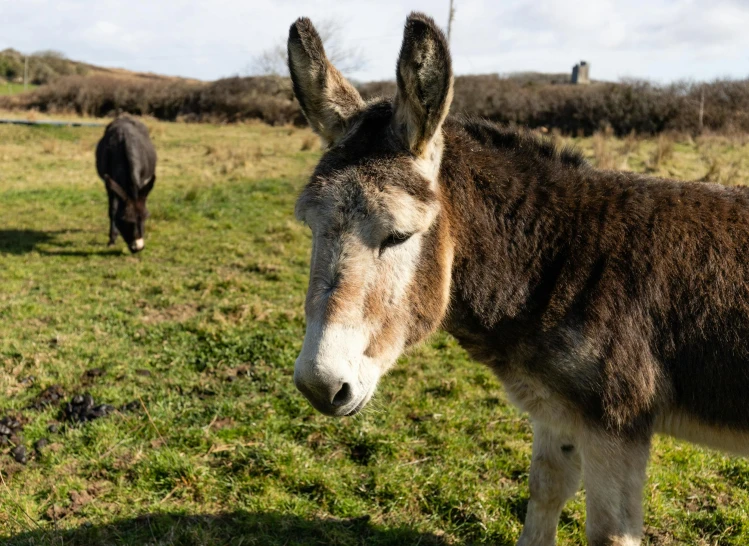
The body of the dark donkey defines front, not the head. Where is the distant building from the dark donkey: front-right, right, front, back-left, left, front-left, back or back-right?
back-left

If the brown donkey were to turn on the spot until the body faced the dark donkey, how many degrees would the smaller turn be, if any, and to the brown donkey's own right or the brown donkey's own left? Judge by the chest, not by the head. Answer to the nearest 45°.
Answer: approximately 45° to the brown donkey's own right

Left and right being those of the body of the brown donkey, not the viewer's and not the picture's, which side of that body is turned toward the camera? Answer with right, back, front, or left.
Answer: left

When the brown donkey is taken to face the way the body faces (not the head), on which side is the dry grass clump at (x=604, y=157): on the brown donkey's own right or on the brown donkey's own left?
on the brown donkey's own right

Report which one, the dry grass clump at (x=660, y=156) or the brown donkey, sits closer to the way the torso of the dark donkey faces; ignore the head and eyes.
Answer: the brown donkey

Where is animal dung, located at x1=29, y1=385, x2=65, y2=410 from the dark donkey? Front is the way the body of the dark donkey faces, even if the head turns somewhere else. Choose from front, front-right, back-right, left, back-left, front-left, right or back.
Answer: front

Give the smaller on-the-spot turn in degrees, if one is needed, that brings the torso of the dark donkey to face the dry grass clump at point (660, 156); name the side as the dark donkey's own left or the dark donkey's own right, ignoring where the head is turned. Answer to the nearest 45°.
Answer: approximately 90° to the dark donkey's own left

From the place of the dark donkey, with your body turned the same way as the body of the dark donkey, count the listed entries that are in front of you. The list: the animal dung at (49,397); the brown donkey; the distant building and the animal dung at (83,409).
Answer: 3

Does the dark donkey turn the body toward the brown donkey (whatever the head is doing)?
yes

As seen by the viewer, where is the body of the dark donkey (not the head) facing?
toward the camera

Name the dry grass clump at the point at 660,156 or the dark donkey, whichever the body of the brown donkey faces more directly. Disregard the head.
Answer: the dark donkey

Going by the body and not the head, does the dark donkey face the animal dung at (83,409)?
yes

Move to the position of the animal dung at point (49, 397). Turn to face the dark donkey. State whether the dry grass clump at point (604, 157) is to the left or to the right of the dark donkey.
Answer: right
